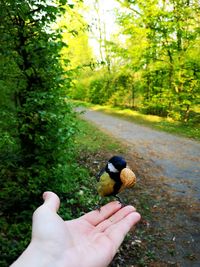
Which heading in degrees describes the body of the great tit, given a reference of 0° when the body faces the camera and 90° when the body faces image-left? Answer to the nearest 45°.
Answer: approximately 315°
